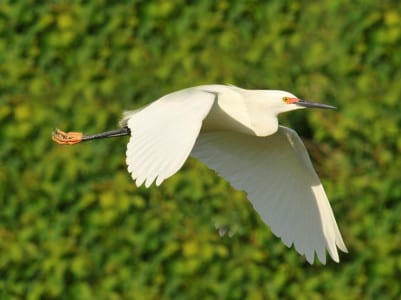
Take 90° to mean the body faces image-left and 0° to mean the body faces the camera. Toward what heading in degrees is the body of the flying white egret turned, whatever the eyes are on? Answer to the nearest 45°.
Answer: approximately 270°
